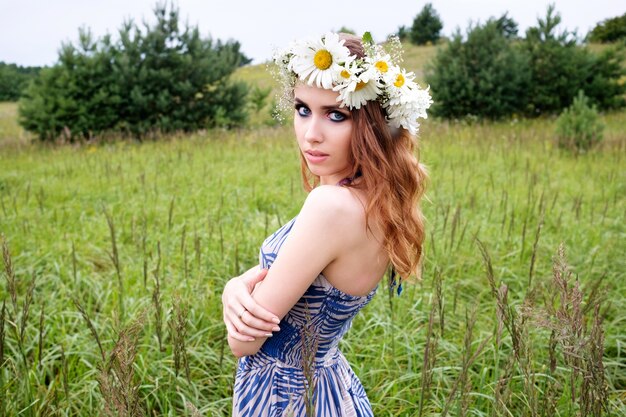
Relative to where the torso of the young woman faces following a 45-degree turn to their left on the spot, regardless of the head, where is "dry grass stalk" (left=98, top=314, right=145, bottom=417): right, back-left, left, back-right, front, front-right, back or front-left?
front

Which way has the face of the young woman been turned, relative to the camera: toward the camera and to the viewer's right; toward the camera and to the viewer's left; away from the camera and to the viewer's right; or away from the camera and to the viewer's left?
toward the camera and to the viewer's left

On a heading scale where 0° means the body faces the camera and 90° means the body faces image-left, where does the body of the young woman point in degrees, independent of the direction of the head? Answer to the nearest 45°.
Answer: approximately 90°

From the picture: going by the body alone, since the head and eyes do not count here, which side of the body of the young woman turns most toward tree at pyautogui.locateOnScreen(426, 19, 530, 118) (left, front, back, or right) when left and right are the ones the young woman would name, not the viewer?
right

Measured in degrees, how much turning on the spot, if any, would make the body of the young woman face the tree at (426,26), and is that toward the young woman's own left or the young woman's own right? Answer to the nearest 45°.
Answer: approximately 90° to the young woman's own right

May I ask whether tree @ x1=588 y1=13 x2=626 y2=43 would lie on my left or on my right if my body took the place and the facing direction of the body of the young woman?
on my right

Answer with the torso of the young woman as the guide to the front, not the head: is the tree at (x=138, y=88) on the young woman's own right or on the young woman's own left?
on the young woman's own right

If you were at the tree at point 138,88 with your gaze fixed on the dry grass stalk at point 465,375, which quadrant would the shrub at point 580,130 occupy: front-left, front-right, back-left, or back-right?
front-left
